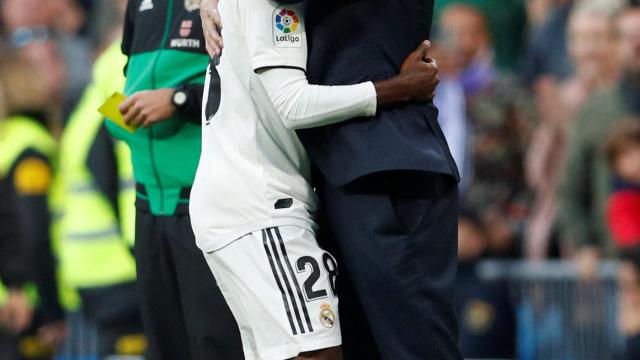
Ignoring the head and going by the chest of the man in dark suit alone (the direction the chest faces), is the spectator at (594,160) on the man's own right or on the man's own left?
on the man's own right

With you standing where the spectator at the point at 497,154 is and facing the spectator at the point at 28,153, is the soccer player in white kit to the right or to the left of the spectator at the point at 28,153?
left

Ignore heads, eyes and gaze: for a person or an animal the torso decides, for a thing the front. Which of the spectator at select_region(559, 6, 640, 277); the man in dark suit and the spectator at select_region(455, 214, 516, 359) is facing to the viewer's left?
the man in dark suit

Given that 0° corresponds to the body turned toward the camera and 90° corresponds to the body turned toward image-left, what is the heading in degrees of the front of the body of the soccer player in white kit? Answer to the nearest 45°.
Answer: approximately 270°

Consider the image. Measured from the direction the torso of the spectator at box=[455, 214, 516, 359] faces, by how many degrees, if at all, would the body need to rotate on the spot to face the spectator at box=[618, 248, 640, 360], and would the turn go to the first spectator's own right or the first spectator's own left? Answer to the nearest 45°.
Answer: approximately 45° to the first spectator's own left

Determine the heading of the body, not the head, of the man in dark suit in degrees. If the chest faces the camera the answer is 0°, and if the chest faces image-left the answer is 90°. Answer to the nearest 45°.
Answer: approximately 90°

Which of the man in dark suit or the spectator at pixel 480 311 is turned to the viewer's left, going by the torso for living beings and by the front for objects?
the man in dark suit
